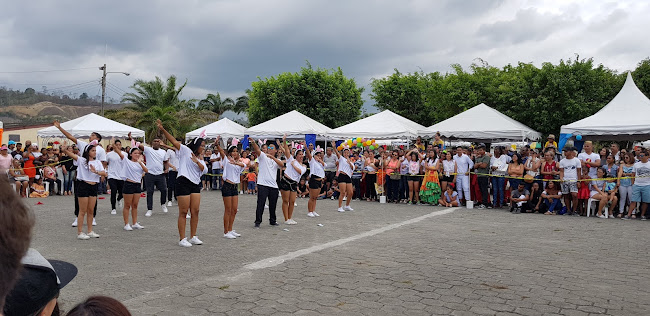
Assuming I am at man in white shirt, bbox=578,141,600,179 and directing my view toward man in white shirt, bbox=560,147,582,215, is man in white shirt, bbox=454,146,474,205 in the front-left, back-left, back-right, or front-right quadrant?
front-right

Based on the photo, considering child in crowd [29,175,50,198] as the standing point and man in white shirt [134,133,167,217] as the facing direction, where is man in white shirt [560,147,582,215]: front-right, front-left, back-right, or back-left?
front-left

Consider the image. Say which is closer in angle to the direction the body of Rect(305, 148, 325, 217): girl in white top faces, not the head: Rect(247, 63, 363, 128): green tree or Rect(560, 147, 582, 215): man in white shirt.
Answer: the man in white shirt

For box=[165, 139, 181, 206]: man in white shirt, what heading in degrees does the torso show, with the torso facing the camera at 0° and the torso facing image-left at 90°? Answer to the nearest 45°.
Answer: approximately 315°

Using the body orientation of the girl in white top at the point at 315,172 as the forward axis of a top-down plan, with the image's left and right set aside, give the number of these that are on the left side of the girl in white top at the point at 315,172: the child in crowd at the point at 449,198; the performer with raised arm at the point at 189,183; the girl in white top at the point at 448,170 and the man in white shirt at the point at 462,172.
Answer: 3

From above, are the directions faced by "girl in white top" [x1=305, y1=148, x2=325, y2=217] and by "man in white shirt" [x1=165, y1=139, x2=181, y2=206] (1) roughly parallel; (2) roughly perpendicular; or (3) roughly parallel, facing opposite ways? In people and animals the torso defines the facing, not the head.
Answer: roughly parallel

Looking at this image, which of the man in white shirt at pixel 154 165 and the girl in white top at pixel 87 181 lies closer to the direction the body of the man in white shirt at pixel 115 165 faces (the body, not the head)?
the girl in white top

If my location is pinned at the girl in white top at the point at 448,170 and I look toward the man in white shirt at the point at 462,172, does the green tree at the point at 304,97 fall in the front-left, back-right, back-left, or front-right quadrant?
back-left

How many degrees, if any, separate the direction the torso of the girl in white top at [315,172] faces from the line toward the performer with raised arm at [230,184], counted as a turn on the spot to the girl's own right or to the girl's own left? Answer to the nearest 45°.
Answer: approximately 90° to the girl's own right

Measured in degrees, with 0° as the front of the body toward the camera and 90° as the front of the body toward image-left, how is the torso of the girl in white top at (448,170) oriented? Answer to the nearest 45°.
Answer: approximately 0°

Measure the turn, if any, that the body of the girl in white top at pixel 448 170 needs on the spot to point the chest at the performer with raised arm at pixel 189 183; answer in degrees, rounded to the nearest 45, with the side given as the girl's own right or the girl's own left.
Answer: approximately 45° to the girl's own right

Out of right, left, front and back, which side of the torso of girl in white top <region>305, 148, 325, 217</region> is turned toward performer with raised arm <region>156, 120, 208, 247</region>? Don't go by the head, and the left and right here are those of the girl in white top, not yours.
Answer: right

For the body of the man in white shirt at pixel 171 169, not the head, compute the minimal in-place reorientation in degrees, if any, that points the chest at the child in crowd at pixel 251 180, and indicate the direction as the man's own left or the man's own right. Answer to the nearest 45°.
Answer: approximately 90° to the man's own left

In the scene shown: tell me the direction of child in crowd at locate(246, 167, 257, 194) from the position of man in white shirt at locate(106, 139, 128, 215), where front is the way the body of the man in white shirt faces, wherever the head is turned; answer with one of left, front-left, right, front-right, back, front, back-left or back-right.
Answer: left

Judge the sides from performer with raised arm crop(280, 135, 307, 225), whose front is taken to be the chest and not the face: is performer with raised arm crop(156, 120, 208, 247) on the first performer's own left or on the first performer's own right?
on the first performer's own right

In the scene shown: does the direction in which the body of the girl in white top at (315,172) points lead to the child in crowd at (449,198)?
no

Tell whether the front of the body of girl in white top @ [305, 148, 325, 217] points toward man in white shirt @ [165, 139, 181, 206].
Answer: no

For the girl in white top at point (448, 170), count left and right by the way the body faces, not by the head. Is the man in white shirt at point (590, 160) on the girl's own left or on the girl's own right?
on the girl's own left

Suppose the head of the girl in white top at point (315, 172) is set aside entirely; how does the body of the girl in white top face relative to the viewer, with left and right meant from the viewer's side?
facing the viewer and to the right of the viewer

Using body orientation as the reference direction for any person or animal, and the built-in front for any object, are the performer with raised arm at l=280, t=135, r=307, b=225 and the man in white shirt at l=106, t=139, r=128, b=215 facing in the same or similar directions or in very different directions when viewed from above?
same or similar directions

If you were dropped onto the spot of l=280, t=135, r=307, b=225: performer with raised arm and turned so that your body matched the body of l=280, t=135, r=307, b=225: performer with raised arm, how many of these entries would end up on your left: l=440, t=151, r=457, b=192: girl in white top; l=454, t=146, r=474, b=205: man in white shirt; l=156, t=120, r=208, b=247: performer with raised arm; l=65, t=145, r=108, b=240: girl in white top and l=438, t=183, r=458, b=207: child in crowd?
3
